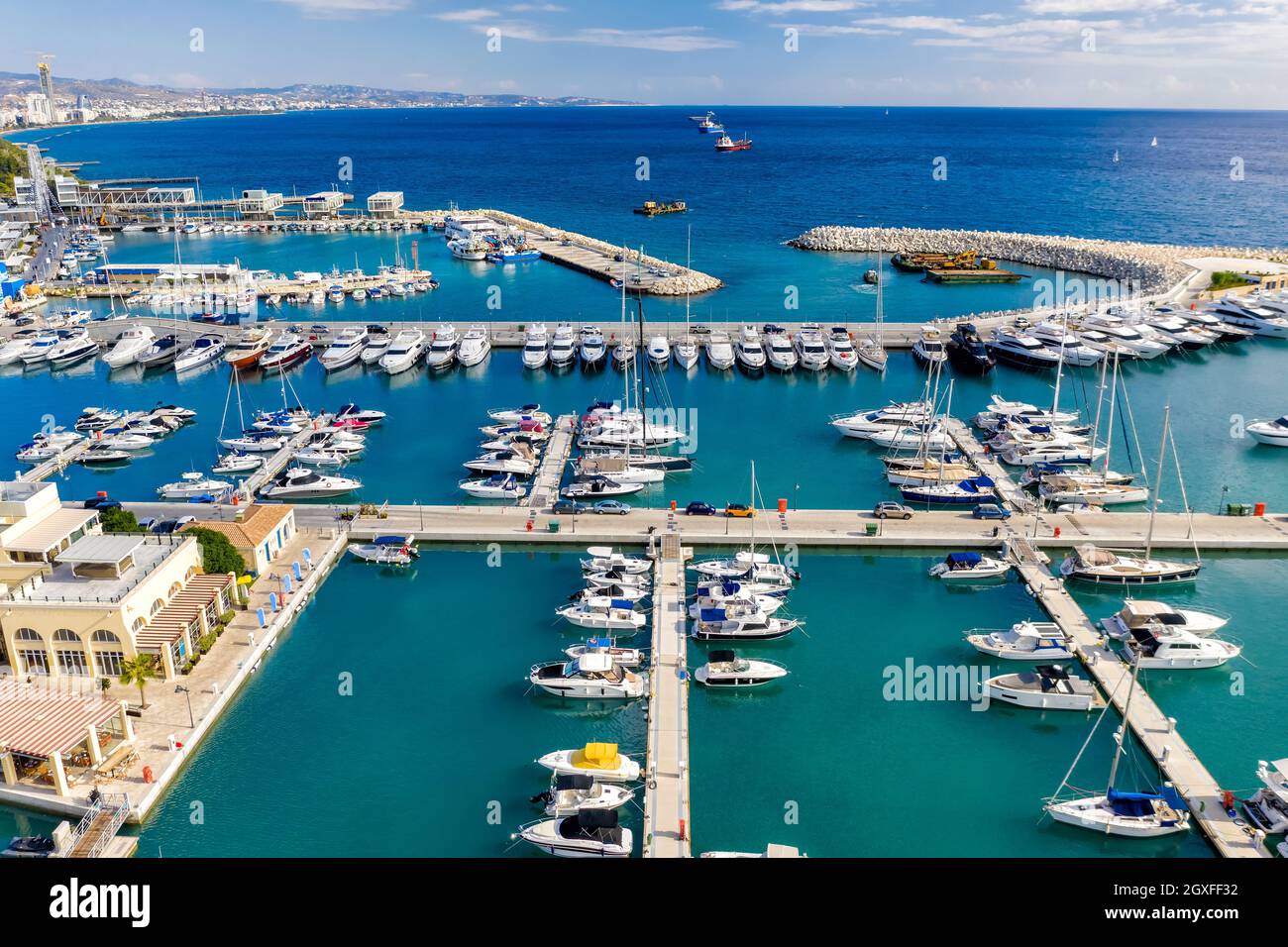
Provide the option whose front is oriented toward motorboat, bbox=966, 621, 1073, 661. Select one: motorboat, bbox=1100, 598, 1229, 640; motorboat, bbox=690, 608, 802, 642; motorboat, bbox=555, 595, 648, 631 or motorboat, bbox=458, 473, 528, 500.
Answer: motorboat, bbox=690, 608, 802, 642

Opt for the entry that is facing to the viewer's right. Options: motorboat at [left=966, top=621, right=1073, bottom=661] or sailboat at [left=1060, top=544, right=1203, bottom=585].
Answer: sailboat at [left=1060, top=544, right=1203, bottom=585]

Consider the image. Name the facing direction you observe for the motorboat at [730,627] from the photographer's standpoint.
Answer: facing to the right of the viewer

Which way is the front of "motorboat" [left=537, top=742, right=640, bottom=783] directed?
to the viewer's left

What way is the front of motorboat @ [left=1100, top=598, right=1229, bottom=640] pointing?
to the viewer's right

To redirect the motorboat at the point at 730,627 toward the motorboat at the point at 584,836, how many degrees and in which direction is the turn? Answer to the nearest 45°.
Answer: approximately 90° to its right

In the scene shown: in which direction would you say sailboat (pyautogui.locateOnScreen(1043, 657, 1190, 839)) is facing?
to the viewer's left

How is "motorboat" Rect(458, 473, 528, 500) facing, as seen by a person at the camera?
facing to the left of the viewer

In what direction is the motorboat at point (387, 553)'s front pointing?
to the viewer's left

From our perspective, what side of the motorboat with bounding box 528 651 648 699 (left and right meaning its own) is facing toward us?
left

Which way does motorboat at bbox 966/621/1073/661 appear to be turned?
to the viewer's left

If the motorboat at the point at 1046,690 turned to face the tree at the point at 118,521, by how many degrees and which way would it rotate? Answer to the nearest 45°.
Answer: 0° — it already faces it

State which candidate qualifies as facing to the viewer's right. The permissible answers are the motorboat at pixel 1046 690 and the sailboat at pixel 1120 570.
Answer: the sailboat at pixel 1120 570

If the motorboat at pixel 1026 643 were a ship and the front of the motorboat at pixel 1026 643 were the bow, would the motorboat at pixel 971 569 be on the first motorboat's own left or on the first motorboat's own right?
on the first motorboat's own right

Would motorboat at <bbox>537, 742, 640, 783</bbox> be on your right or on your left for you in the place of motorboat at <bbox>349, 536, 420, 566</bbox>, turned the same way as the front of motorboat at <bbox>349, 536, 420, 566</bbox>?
on your left
